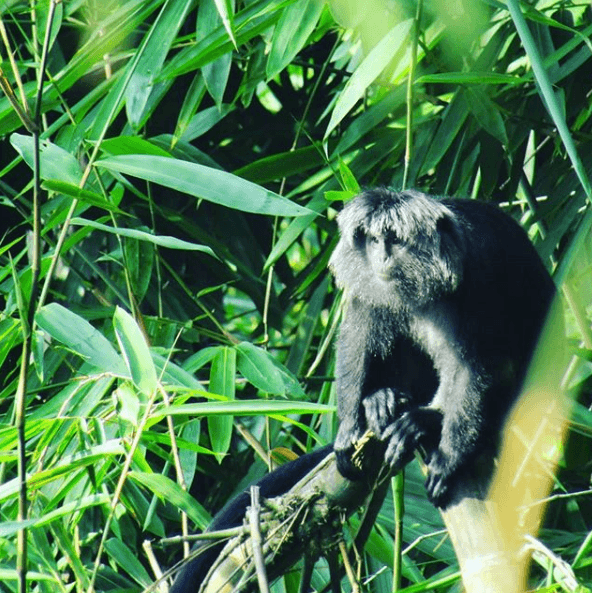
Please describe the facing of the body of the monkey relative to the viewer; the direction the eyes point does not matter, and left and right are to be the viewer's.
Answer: facing the viewer and to the left of the viewer
